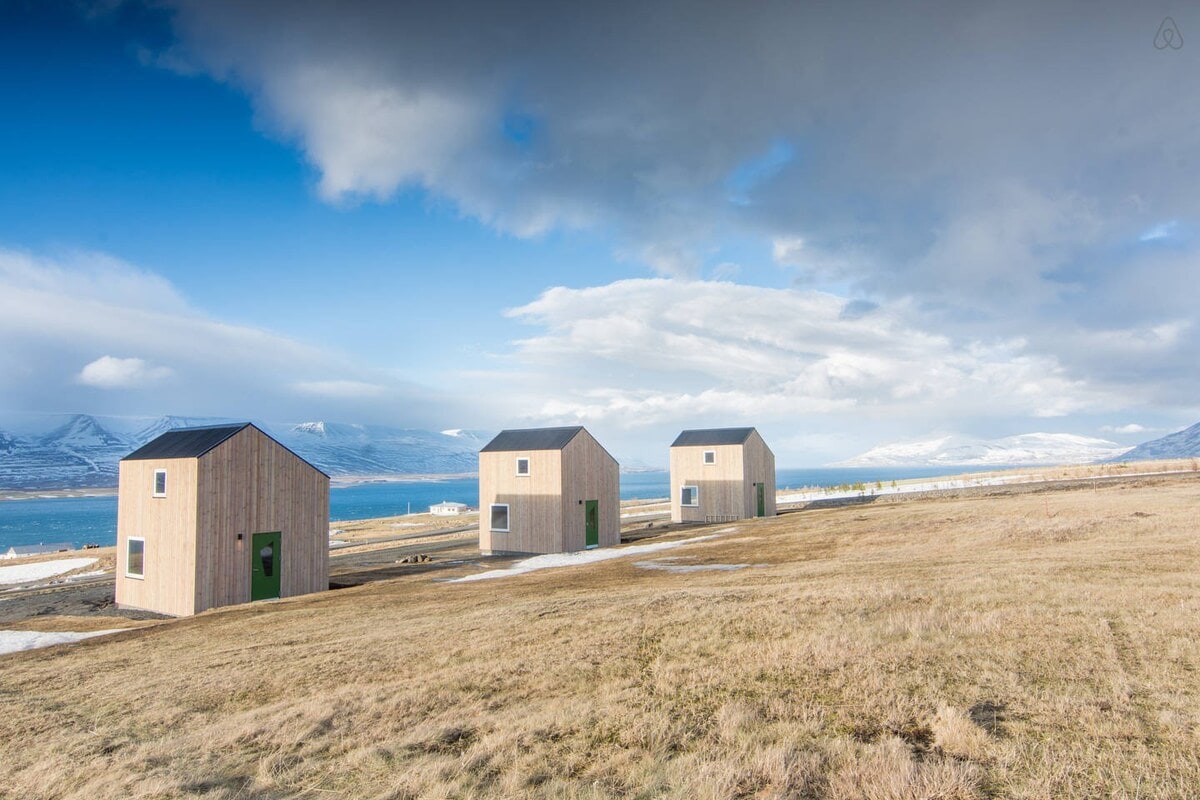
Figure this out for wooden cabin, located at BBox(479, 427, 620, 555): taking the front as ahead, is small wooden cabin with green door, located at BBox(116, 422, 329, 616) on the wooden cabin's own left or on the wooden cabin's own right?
on the wooden cabin's own right

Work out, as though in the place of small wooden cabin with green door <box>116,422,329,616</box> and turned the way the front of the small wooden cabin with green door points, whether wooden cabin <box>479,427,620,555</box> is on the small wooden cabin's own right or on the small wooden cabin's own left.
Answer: on the small wooden cabin's own left

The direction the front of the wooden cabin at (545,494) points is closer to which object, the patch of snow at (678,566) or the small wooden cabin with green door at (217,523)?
the patch of snow

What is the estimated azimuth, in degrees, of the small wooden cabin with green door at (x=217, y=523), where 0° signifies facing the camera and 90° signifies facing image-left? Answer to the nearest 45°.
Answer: approximately 315°

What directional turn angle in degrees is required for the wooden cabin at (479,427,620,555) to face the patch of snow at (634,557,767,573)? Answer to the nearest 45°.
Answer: approximately 45° to its right

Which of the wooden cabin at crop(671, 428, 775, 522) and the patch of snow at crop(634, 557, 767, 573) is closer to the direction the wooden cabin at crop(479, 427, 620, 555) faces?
the patch of snow

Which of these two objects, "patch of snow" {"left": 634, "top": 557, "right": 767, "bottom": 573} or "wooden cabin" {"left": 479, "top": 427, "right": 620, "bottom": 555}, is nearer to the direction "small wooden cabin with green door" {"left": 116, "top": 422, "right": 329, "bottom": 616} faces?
the patch of snow
